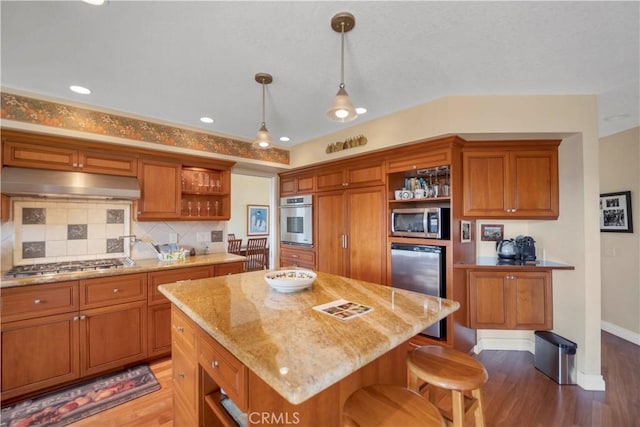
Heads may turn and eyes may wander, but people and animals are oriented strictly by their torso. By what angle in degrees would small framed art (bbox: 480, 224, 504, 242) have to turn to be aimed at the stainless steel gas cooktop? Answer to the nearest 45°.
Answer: approximately 45° to its right

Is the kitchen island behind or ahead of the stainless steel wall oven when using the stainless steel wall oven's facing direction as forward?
ahead

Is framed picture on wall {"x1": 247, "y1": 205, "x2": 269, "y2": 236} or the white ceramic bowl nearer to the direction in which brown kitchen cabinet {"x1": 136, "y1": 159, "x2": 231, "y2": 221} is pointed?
the white ceramic bowl

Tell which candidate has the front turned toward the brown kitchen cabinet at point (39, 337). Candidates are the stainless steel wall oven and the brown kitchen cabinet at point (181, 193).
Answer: the stainless steel wall oven

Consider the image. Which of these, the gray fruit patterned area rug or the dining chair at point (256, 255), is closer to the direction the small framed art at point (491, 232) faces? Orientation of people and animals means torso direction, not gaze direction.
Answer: the gray fruit patterned area rug

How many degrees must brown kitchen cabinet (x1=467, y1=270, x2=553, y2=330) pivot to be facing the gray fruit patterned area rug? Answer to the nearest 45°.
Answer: approximately 45° to its right

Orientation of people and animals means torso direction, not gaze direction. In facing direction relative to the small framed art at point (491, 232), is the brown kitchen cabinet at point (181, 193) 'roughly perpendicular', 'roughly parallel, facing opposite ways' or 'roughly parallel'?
roughly perpendicular

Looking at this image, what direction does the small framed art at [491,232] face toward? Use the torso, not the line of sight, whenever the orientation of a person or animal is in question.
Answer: toward the camera

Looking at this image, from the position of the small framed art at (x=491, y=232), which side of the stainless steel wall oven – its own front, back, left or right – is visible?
left

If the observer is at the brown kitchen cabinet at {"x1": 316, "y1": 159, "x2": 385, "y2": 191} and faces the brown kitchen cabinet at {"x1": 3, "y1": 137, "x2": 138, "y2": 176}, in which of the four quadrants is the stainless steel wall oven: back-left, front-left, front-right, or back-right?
front-right

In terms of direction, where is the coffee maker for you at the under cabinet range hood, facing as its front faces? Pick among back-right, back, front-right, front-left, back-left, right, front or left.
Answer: front-left

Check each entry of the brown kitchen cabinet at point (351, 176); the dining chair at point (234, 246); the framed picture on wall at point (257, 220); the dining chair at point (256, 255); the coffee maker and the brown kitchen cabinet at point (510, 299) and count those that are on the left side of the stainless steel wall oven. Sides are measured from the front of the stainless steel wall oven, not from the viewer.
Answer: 3

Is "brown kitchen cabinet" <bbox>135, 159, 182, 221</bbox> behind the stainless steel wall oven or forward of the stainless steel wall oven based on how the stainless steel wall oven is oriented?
forward

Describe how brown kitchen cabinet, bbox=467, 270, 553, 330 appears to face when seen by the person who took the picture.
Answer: facing the viewer

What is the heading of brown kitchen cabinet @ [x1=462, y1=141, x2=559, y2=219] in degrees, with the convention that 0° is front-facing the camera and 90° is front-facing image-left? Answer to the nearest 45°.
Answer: approximately 0°

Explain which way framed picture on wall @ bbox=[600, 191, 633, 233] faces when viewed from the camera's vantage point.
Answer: facing the viewer and to the left of the viewer

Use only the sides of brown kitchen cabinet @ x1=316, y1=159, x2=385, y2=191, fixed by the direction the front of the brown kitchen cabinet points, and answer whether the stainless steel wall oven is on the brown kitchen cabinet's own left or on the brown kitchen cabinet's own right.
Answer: on the brown kitchen cabinet's own right
